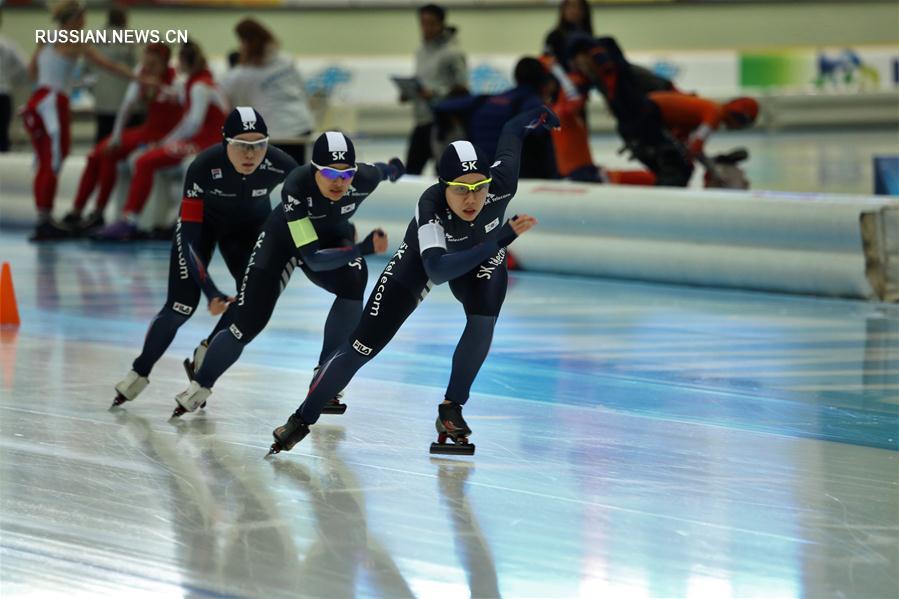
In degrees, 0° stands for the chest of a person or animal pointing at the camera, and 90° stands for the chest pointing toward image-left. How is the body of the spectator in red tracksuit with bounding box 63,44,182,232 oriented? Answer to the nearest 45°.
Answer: approximately 45°

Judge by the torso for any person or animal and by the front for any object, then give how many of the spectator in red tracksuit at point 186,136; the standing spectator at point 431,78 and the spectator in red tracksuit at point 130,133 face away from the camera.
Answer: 0

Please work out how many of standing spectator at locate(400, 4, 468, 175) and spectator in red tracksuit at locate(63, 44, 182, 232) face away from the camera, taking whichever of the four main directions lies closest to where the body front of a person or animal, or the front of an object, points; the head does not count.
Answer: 0

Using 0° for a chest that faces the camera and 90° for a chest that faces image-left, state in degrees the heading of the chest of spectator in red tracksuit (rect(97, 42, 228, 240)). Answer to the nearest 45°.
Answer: approximately 90°

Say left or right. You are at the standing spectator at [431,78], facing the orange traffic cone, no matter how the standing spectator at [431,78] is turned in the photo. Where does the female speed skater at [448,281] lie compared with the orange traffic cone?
left

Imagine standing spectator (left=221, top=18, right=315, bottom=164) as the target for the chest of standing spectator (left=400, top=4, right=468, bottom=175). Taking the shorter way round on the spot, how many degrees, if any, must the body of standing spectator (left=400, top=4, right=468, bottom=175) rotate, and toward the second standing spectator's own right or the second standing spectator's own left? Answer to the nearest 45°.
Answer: approximately 45° to the second standing spectator's own right

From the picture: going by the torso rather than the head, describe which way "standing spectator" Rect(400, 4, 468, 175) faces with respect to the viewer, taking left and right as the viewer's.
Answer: facing the viewer and to the left of the viewer

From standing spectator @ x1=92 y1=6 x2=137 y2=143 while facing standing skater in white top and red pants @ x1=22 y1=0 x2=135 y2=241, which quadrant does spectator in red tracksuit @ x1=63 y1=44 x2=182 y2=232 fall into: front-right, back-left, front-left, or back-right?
front-left

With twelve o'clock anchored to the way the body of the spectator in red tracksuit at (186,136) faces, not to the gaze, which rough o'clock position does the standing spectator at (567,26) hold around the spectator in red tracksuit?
The standing spectator is roughly at 5 o'clock from the spectator in red tracksuit.

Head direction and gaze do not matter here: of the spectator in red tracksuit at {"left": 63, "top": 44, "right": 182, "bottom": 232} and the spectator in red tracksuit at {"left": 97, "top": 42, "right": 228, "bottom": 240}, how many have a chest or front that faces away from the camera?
0

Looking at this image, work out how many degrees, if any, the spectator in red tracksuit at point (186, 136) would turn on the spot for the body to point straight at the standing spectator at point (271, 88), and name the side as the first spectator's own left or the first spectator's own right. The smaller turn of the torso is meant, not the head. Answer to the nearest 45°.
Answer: approximately 180°

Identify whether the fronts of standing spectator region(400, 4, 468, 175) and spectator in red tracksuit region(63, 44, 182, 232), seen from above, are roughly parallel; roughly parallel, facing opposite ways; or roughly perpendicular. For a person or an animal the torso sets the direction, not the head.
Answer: roughly parallel
